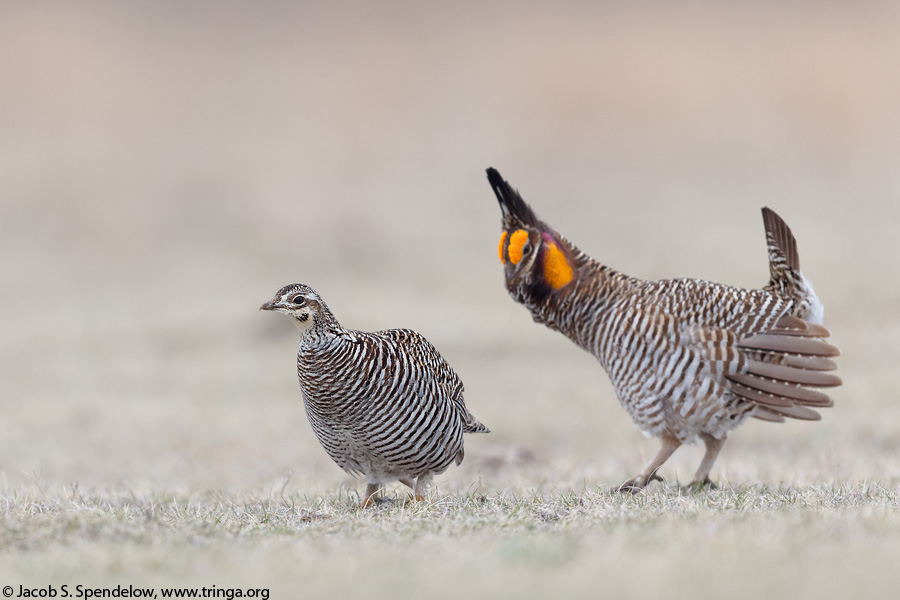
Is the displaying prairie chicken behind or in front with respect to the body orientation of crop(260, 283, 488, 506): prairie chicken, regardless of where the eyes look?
behind

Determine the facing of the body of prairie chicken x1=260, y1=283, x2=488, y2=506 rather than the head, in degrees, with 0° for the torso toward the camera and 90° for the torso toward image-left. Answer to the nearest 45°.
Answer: approximately 45°

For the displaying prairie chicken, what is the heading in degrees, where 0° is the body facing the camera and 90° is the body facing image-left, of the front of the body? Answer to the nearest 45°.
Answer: approximately 90°

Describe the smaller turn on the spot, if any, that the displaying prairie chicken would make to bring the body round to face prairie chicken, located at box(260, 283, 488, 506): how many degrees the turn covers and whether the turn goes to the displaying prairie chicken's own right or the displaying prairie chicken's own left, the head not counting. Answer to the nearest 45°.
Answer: approximately 45° to the displaying prairie chicken's own left
